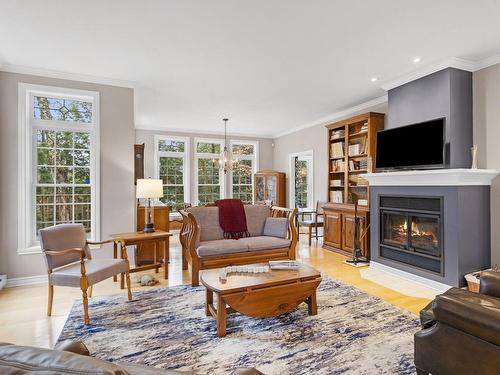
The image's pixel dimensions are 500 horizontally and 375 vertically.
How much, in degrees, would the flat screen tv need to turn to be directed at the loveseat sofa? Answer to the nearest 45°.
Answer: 0° — it already faces it

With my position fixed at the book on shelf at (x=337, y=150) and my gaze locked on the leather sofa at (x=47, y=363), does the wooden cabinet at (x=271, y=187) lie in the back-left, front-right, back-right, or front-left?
back-right

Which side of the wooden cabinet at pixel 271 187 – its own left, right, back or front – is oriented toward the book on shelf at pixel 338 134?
left

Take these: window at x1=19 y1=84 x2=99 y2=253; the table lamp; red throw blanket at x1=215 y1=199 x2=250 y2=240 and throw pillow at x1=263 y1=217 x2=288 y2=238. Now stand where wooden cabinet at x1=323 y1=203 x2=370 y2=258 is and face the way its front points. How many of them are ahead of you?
4

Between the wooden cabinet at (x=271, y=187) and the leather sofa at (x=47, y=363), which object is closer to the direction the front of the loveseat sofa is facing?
the leather sofa

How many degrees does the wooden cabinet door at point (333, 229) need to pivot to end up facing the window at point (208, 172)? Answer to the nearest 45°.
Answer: approximately 90° to its right

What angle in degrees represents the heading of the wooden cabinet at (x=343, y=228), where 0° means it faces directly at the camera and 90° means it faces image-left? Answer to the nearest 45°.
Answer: approximately 45°

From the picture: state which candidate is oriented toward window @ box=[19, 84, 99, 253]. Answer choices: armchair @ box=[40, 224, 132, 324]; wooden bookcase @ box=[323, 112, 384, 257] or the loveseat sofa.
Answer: the wooden bookcase

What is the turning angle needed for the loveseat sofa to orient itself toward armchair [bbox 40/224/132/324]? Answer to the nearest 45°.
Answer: approximately 90° to its right
